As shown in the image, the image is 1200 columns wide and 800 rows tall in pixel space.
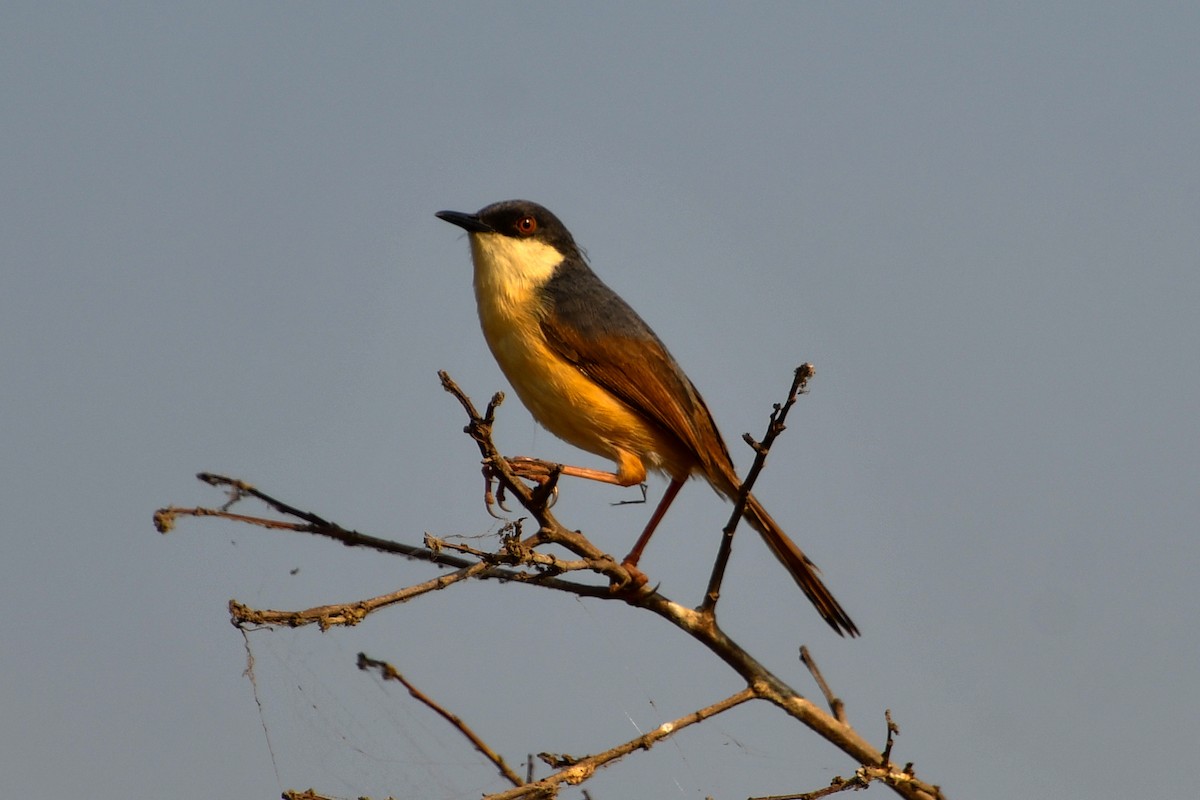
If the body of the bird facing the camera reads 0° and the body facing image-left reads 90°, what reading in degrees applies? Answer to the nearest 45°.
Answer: approximately 90°
